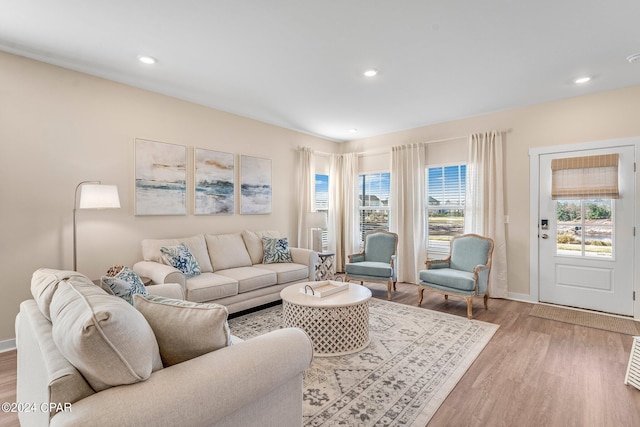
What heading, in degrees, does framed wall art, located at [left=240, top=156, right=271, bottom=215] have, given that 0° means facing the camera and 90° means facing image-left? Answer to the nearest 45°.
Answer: approximately 315°

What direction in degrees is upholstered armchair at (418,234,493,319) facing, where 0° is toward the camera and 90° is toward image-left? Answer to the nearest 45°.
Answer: approximately 45°

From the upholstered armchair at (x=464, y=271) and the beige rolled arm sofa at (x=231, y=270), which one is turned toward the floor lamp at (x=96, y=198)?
the upholstered armchair

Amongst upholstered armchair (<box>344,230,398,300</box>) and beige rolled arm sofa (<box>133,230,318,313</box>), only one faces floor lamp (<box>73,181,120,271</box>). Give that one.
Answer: the upholstered armchair

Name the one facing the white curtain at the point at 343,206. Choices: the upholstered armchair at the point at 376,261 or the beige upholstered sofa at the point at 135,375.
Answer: the beige upholstered sofa

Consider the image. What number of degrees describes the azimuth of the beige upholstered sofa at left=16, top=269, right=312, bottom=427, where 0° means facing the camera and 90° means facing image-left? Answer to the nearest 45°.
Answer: approximately 225°

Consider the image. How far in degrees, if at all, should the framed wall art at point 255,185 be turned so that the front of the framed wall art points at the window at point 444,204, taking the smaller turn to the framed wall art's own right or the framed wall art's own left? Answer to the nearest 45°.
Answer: approximately 45° to the framed wall art's own left

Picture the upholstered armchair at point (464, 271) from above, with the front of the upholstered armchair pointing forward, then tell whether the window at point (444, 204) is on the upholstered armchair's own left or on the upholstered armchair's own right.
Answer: on the upholstered armchair's own right
